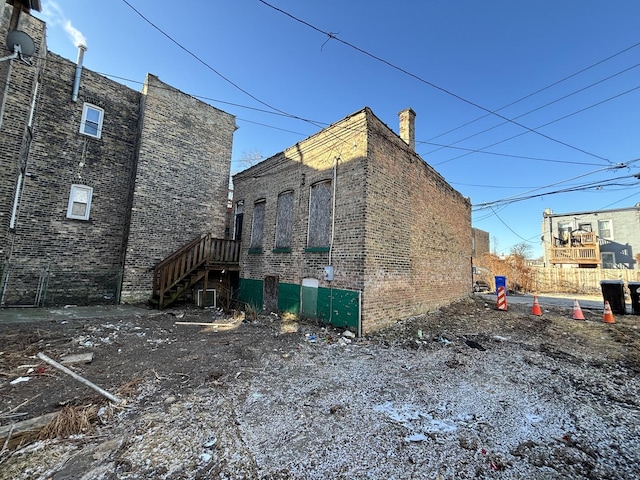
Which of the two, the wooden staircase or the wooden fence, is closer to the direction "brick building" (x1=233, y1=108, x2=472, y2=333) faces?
the wooden staircase

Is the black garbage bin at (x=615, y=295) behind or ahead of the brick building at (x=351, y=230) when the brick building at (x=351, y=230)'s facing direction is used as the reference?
behind

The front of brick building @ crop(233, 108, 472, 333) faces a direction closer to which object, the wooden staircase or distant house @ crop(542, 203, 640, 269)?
the wooden staircase

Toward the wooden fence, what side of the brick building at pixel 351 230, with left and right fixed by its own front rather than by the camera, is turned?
back

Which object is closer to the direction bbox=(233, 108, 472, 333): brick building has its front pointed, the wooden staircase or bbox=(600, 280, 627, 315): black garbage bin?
the wooden staircase

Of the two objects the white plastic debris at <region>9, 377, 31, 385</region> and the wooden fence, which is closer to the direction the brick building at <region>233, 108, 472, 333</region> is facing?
the white plastic debris

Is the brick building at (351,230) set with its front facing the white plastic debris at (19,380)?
yes

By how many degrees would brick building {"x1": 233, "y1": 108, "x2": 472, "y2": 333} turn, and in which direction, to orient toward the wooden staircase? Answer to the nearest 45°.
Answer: approximately 45° to its right

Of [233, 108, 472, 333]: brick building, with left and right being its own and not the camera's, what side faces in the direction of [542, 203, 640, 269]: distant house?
back

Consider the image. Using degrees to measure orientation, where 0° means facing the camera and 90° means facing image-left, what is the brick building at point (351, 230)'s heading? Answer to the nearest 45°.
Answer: approximately 45°

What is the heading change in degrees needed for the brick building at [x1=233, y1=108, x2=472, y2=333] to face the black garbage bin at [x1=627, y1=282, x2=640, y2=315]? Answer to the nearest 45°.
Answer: approximately 135° to its left

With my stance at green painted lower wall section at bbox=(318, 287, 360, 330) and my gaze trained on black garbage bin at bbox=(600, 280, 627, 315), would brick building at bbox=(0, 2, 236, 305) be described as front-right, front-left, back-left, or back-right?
back-left
